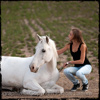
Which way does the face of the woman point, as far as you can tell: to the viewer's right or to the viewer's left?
to the viewer's left

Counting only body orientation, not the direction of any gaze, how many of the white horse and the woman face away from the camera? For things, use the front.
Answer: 0

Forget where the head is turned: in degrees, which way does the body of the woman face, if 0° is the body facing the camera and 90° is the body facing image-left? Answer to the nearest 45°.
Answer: approximately 45°

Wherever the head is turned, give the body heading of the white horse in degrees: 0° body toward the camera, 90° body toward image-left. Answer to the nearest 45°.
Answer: approximately 315°

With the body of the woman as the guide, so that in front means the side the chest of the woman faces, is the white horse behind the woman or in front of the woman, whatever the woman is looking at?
in front
